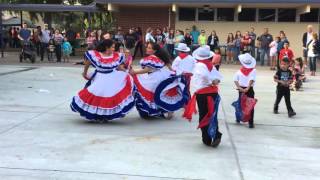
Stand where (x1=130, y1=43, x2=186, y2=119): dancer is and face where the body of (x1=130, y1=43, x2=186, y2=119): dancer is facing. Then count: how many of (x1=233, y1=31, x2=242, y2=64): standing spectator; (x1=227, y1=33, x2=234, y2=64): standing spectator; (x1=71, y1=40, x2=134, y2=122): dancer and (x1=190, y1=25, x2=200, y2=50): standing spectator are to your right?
3

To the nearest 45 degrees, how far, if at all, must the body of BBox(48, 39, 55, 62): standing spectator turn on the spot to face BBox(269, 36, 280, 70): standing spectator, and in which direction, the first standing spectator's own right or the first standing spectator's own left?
approximately 90° to the first standing spectator's own left

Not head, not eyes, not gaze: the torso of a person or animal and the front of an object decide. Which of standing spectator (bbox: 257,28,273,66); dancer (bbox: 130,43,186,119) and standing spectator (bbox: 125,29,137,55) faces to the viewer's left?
the dancer

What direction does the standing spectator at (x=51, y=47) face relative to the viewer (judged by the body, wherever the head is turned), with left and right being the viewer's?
facing the viewer

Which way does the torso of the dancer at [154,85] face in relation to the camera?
to the viewer's left

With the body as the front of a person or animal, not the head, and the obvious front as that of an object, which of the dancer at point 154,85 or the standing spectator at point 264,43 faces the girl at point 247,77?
the standing spectator

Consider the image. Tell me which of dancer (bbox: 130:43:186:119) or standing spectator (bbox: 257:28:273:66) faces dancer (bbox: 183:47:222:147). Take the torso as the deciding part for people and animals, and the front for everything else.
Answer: the standing spectator

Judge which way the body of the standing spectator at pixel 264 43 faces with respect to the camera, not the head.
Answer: toward the camera

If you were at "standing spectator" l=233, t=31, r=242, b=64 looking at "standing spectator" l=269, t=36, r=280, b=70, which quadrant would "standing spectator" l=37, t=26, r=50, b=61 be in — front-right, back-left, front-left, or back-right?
back-right

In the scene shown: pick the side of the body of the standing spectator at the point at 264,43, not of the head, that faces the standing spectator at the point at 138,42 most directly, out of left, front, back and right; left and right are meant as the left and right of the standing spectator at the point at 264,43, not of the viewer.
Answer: right

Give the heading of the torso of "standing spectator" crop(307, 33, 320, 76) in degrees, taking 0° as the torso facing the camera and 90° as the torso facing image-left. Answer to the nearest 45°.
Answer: approximately 45°

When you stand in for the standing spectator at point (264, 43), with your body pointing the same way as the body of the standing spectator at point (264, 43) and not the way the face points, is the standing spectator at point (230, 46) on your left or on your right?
on your right
